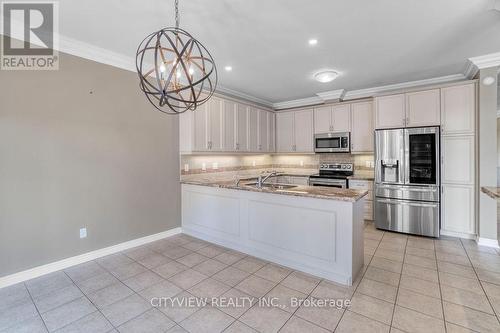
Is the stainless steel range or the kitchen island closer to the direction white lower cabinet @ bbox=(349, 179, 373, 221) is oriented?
the kitchen island

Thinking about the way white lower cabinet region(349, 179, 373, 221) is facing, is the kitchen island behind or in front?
in front

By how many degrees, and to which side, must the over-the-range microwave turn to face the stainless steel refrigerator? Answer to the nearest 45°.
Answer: approximately 45° to its left

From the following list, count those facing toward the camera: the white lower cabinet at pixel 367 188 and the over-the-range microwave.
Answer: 2

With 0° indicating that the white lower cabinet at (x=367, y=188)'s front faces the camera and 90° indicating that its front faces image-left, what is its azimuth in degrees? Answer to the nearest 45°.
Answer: approximately 0°

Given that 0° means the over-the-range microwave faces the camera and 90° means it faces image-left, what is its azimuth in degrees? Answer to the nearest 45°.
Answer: approximately 0°

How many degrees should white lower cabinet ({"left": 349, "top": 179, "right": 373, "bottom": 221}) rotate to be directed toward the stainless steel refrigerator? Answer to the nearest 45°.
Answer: approximately 45° to its left
